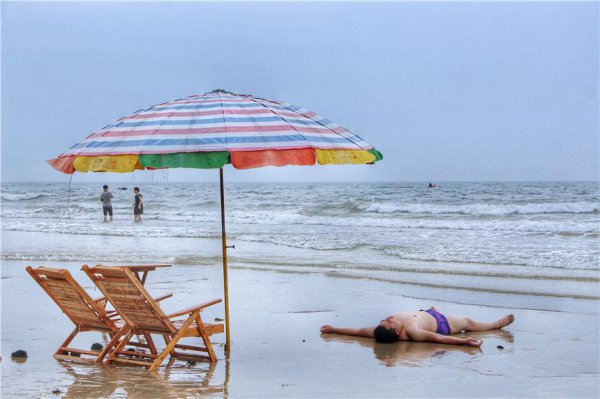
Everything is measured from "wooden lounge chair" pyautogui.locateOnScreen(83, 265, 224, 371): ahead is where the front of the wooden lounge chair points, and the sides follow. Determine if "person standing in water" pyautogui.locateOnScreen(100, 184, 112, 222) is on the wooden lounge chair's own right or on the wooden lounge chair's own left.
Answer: on the wooden lounge chair's own left
